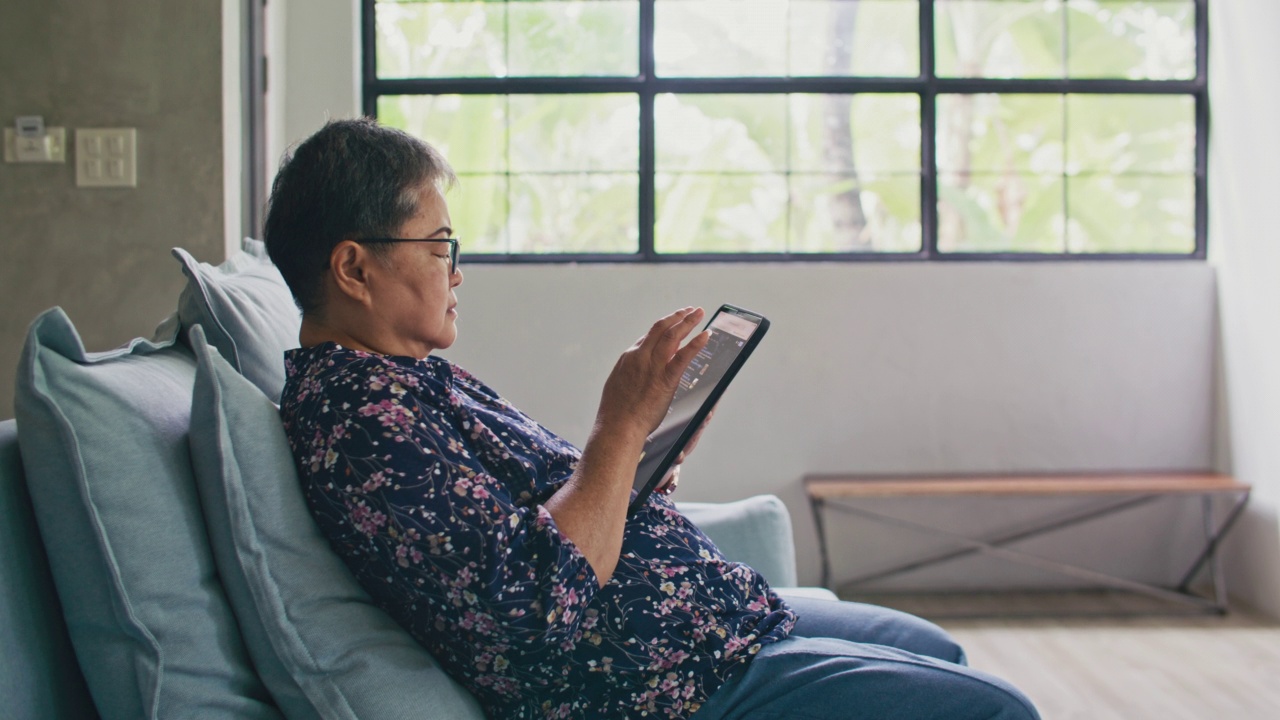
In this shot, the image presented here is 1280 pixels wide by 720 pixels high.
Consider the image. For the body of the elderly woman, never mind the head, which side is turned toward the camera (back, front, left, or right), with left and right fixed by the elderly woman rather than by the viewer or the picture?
right

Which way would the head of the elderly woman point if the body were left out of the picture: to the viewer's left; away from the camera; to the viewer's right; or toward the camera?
to the viewer's right

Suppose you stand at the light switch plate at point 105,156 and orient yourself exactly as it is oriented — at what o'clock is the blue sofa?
The blue sofa is roughly at 12 o'clock from the light switch plate.

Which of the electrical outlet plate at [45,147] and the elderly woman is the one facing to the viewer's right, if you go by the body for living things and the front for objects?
the elderly woman

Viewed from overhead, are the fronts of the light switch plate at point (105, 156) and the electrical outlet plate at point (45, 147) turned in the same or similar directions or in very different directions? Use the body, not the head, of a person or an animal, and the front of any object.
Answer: same or similar directions

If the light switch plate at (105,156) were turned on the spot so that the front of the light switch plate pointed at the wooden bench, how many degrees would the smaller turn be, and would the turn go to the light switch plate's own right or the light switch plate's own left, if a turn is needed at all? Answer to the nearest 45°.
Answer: approximately 90° to the light switch plate's own left

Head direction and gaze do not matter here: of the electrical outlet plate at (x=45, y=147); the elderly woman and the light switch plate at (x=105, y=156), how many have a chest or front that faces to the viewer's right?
1

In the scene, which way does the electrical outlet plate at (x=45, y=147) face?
toward the camera

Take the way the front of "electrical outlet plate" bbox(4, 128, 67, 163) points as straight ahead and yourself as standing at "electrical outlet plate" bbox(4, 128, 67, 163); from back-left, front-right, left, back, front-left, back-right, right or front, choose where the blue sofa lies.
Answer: front

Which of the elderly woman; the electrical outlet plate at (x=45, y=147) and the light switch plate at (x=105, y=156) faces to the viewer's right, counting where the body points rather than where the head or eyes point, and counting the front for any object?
the elderly woman

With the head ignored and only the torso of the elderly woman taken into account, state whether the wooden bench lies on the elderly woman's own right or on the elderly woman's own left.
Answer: on the elderly woman's own left

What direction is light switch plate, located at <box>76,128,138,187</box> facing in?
toward the camera

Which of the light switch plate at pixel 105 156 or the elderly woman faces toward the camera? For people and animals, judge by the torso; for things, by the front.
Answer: the light switch plate
